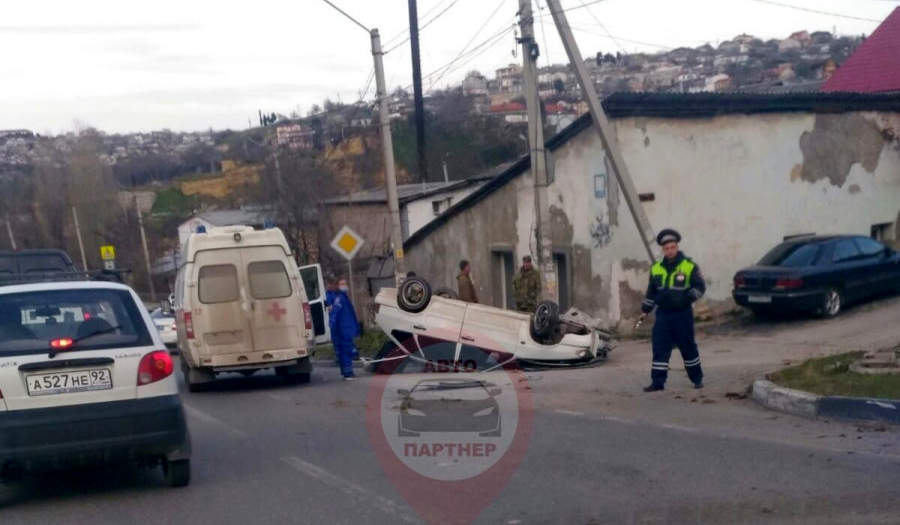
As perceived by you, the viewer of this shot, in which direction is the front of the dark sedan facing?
facing away from the viewer and to the right of the viewer

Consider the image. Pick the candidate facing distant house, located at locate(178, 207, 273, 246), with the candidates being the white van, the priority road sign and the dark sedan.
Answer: the white van

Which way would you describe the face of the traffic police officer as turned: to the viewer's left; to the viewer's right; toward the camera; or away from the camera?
toward the camera

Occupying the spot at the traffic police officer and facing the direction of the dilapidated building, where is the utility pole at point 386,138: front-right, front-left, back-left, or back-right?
front-left

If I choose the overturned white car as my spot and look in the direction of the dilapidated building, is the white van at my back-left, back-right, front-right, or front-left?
back-left

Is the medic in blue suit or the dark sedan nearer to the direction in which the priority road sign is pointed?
the medic in blue suit

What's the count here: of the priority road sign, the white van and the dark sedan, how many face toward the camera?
1

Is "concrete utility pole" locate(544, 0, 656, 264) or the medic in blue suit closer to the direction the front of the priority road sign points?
the medic in blue suit

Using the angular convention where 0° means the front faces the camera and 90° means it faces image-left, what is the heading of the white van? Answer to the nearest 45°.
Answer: approximately 180°

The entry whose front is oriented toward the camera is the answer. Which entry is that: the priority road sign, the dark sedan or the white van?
the priority road sign

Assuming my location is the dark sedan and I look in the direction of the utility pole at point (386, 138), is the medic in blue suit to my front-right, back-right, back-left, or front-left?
front-left

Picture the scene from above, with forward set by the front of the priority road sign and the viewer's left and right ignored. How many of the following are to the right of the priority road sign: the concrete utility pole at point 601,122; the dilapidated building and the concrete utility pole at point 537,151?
0

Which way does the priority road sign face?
toward the camera

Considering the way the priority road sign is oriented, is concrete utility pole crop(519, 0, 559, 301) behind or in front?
in front

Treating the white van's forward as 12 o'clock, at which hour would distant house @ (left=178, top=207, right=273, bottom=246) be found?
The distant house is roughly at 12 o'clock from the white van.

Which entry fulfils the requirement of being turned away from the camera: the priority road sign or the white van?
the white van

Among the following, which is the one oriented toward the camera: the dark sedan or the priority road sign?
the priority road sign

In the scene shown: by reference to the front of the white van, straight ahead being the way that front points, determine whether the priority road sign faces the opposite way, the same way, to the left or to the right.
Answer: the opposite way

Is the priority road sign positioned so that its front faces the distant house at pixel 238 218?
no

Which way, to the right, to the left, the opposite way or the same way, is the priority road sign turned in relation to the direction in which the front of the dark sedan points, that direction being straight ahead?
to the right
